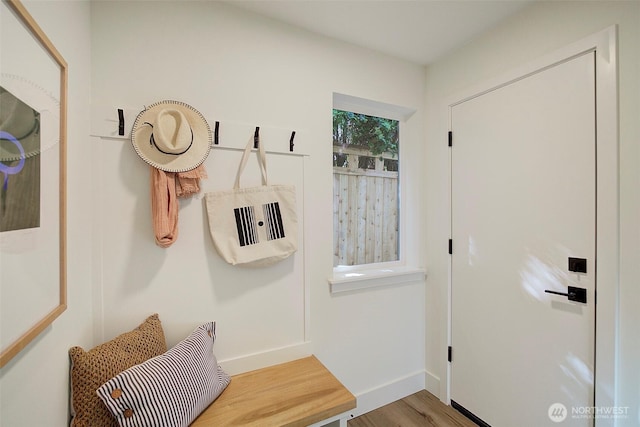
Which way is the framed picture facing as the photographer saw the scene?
facing to the right of the viewer

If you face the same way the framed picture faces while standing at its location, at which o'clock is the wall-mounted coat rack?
The wall-mounted coat rack is roughly at 11 o'clock from the framed picture.

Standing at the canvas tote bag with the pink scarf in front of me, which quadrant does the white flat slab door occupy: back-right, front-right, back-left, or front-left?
back-left

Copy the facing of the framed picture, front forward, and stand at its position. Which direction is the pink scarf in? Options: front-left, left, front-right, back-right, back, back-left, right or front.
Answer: front-left

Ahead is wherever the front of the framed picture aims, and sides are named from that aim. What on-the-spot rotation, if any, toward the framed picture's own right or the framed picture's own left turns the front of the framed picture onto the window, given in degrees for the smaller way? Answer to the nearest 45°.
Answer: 0° — it already faces it

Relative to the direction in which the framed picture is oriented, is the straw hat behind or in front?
in front

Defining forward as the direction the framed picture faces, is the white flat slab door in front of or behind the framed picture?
in front
